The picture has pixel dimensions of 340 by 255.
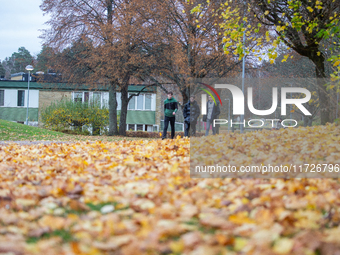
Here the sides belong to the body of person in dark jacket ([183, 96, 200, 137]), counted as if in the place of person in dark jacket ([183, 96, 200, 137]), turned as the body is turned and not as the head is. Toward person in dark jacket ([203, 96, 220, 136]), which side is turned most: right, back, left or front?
left

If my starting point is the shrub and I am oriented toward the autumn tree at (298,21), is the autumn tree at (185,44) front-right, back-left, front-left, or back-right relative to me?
front-left

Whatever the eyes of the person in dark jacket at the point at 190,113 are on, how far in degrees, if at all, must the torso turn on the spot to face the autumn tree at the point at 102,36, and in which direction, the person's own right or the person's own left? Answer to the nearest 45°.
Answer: approximately 135° to the person's own right

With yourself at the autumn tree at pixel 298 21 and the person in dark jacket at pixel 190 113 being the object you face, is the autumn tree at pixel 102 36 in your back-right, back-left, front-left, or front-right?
front-right

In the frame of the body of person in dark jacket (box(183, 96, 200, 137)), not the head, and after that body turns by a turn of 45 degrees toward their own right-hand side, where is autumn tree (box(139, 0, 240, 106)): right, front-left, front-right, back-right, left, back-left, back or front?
back-right

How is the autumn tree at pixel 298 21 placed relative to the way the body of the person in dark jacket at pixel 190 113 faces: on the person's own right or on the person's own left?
on the person's own left

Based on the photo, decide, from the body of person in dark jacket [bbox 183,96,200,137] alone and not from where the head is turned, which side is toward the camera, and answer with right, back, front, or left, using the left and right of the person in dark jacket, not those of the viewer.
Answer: front

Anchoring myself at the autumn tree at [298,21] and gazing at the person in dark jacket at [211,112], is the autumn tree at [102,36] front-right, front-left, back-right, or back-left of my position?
front-right

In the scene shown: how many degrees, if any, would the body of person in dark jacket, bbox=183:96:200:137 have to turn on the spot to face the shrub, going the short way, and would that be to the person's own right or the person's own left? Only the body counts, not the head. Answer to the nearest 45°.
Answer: approximately 135° to the person's own right
